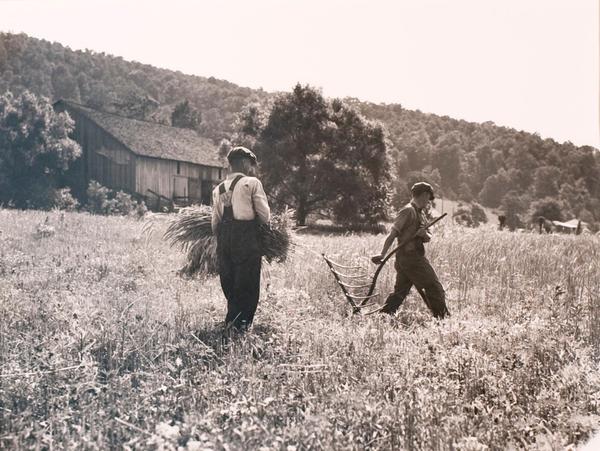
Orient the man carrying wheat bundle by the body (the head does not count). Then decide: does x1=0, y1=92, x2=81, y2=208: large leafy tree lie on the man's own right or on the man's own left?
on the man's own left

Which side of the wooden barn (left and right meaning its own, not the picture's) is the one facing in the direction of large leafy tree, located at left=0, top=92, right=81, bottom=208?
right

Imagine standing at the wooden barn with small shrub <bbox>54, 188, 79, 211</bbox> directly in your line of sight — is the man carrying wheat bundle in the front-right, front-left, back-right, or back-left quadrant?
front-left

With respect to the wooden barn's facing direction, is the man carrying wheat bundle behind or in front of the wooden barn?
in front

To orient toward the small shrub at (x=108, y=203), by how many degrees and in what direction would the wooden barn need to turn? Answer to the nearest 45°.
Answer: approximately 45° to its right
